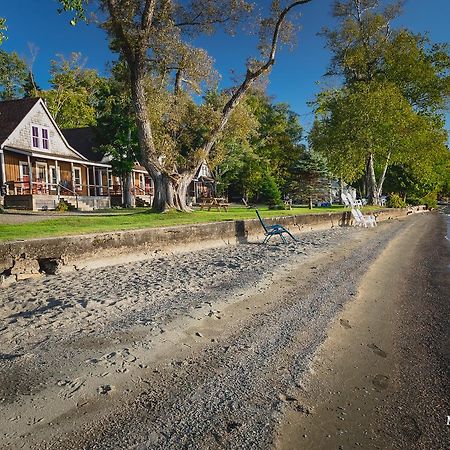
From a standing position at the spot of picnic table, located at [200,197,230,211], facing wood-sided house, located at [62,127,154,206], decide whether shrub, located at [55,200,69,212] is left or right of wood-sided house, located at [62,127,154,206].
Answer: left

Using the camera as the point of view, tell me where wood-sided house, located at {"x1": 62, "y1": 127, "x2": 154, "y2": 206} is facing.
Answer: facing the viewer and to the right of the viewer

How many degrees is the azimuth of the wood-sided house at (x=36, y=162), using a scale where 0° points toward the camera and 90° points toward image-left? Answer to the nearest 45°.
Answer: approximately 315°

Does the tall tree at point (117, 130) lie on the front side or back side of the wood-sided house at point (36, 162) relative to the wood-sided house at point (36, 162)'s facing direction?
on the front side

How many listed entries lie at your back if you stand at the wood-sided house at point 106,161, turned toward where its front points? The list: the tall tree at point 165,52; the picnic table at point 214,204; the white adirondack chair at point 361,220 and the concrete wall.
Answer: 0

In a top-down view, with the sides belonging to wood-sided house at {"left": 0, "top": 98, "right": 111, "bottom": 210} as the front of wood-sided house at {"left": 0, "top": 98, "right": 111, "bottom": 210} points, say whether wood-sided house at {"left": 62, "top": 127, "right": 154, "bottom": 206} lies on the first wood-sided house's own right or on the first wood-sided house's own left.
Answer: on the first wood-sided house's own left

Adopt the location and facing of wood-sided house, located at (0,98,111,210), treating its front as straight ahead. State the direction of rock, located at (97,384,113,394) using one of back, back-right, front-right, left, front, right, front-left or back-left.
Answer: front-right

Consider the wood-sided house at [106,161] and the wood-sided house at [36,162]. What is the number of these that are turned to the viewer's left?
0

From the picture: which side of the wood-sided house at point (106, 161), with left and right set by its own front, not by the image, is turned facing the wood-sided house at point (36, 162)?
right

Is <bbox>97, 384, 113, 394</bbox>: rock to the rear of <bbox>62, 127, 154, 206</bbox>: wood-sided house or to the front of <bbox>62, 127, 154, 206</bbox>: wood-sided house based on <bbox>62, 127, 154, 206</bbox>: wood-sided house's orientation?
to the front

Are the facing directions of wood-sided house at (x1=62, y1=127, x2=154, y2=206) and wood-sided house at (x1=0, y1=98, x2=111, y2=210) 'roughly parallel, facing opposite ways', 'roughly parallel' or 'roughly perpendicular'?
roughly parallel
